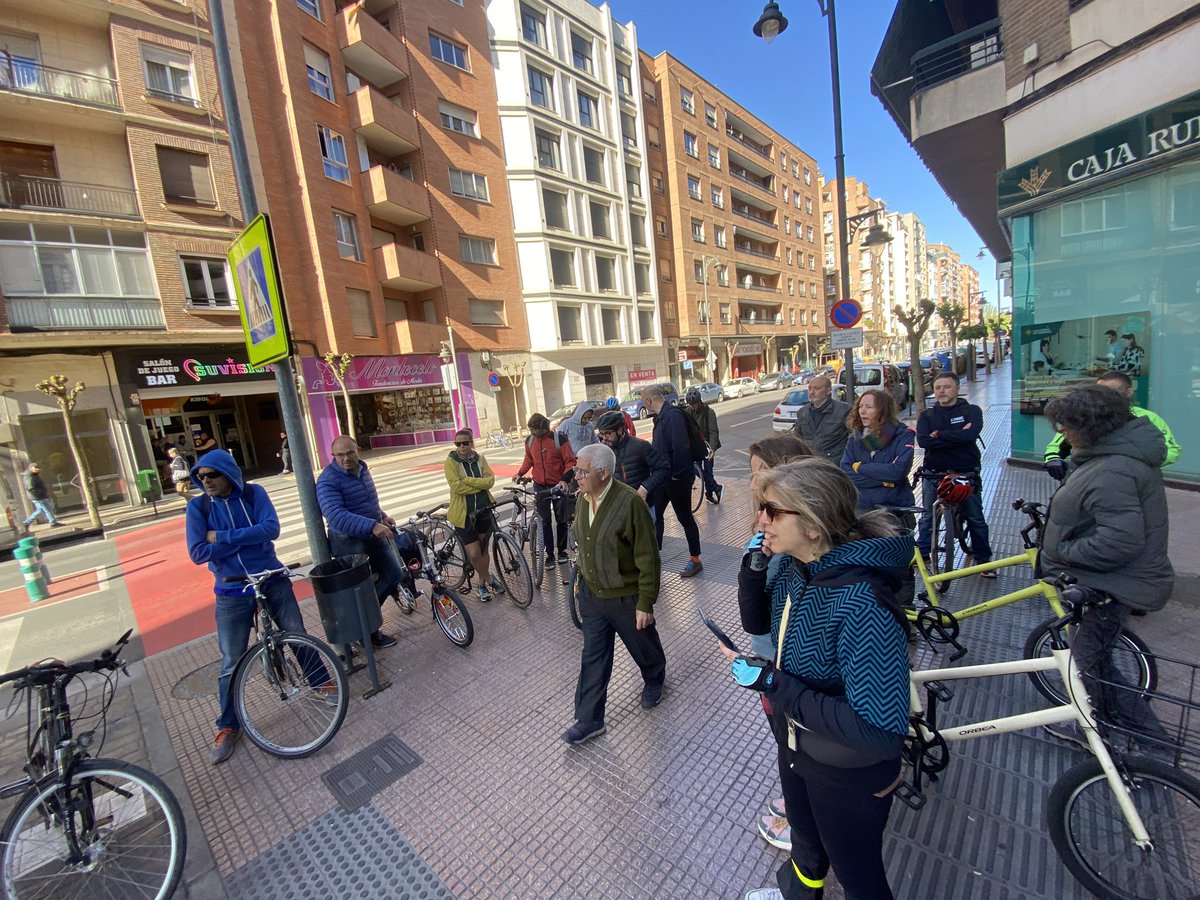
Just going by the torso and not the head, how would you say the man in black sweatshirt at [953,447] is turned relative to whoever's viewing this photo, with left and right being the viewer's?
facing the viewer

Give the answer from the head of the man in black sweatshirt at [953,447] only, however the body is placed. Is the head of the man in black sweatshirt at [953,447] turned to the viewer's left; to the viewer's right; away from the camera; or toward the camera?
toward the camera

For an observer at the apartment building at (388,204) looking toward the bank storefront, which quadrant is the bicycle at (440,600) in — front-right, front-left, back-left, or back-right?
front-right

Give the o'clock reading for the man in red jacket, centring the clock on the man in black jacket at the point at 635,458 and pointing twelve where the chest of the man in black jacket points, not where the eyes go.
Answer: The man in red jacket is roughly at 3 o'clock from the man in black jacket.

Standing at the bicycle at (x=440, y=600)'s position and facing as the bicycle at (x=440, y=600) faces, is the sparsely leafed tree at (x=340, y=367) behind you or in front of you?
behind

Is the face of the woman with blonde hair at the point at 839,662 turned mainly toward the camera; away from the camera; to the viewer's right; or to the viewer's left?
to the viewer's left

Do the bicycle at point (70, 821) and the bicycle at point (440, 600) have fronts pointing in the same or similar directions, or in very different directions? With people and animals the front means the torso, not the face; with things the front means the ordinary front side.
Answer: same or similar directions

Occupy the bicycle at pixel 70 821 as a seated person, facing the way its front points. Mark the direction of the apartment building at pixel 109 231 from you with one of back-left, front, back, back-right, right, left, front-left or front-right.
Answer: back-left

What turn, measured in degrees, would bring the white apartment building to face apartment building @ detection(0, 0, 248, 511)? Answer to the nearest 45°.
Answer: approximately 90° to its right

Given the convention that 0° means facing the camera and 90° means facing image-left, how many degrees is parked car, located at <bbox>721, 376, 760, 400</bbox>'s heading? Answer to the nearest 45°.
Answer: approximately 45°

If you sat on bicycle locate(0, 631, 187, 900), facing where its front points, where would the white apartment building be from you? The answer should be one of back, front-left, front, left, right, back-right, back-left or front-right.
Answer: left

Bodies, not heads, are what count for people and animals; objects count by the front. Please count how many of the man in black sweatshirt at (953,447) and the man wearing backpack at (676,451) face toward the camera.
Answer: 1

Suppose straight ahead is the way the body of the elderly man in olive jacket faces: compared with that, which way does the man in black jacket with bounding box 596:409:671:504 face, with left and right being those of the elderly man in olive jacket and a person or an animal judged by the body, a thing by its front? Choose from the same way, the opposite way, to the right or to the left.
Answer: the same way

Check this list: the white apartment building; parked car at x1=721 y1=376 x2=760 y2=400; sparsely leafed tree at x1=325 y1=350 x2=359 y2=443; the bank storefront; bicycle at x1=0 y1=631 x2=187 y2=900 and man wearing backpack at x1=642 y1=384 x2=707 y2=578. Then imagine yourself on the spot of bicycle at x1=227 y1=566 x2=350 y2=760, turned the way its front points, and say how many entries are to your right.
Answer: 1

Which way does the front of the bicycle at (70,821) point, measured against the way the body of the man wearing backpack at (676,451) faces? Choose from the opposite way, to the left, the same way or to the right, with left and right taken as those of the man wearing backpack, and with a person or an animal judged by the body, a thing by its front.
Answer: the opposite way

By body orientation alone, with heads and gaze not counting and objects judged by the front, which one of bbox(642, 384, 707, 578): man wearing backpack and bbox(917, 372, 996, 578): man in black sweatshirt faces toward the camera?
the man in black sweatshirt
